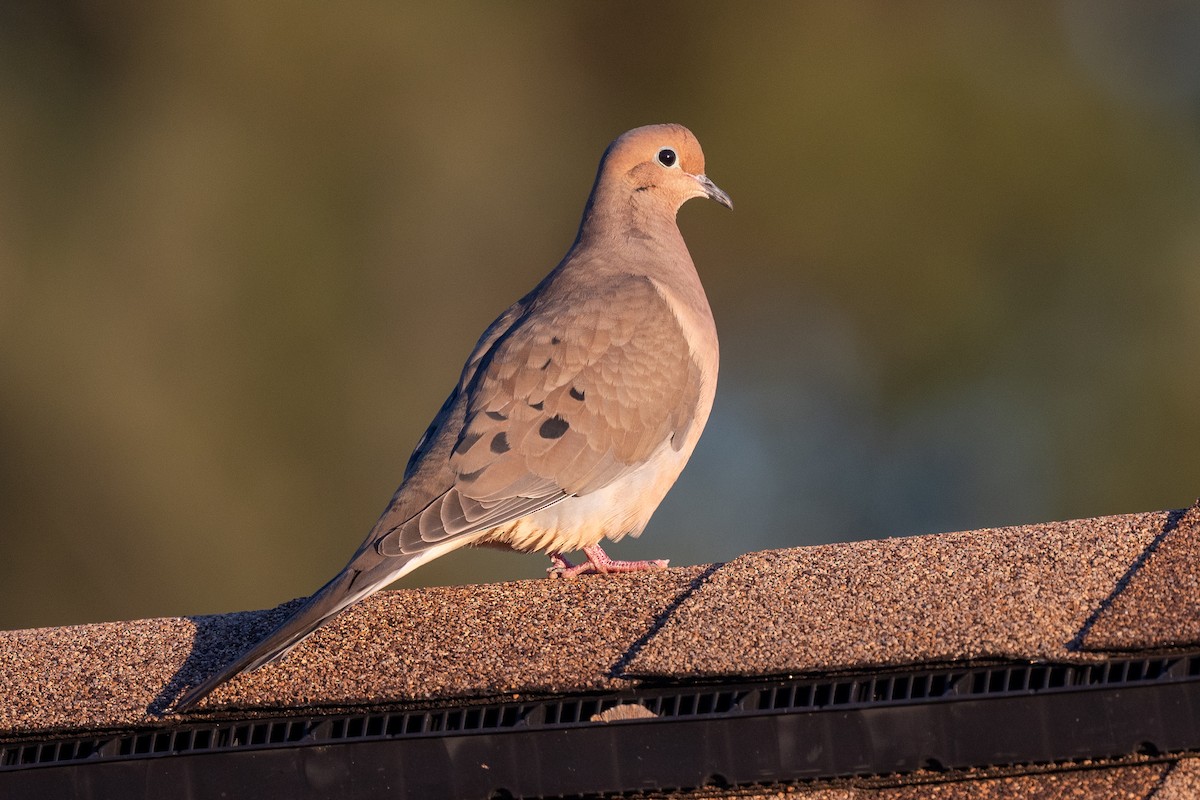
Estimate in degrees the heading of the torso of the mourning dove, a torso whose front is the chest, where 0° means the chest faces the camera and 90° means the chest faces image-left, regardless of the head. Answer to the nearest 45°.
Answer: approximately 270°
